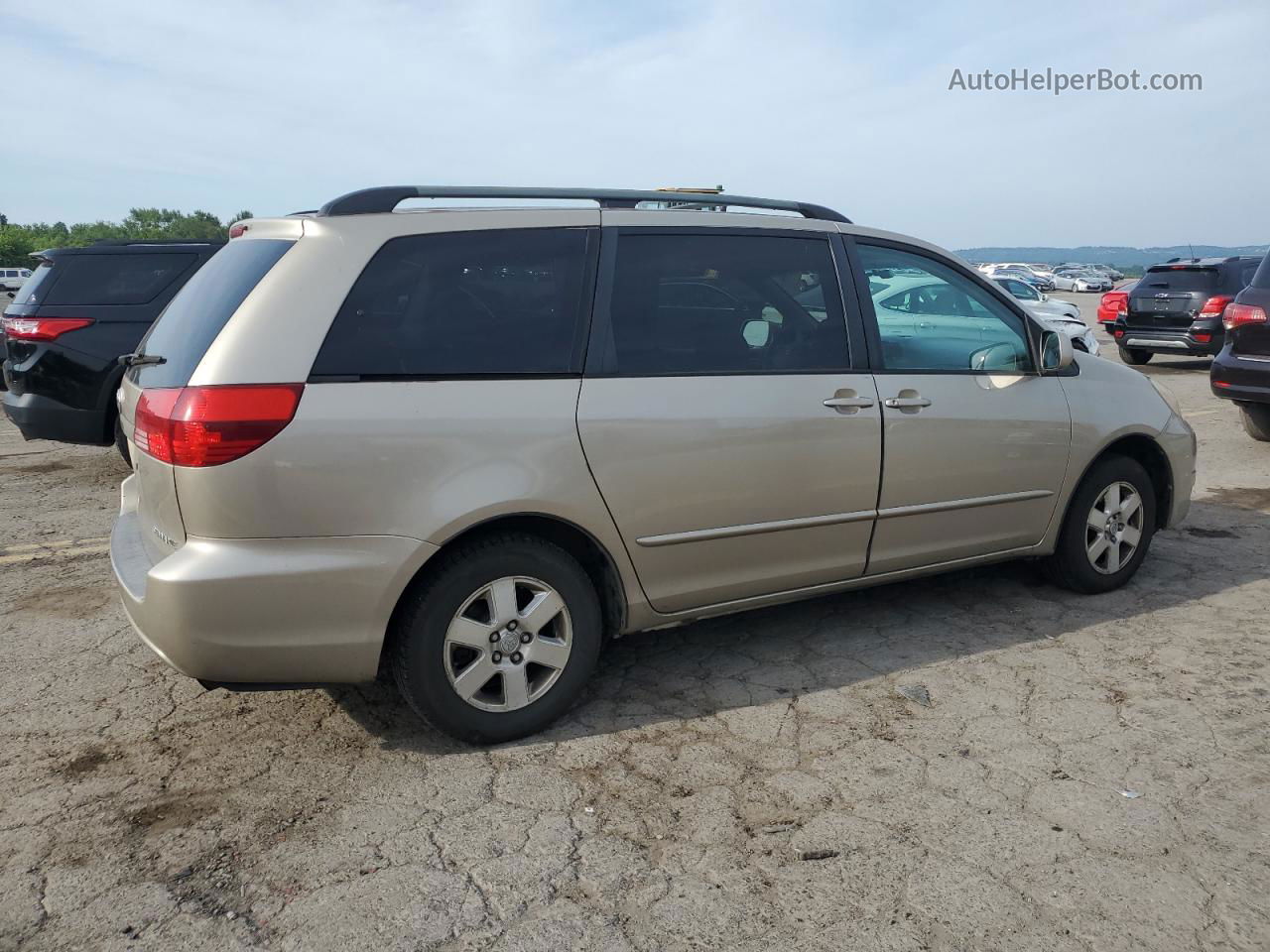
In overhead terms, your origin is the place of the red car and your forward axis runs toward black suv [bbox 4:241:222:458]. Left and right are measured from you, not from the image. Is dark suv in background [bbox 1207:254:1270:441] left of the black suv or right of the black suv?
left

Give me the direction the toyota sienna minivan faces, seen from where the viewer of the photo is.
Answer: facing away from the viewer and to the right of the viewer

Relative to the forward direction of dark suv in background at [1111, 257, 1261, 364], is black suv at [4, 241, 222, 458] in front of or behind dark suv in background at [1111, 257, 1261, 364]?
behind

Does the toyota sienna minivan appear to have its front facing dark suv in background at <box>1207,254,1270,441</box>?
yes

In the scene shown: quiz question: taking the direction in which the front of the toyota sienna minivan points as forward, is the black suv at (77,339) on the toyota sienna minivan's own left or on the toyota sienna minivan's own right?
on the toyota sienna minivan's own left

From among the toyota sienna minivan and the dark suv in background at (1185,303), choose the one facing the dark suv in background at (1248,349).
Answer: the toyota sienna minivan

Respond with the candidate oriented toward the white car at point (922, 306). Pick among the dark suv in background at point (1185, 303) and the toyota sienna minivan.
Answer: the toyota sienna minivan

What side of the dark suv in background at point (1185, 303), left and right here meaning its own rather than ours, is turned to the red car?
left

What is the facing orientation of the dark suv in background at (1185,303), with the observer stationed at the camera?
facing away from the viewer and to the right of the viewer

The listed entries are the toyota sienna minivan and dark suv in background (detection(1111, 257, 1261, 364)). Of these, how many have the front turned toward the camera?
0
